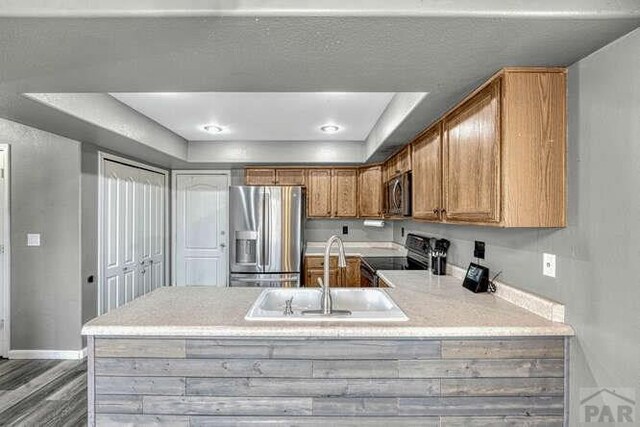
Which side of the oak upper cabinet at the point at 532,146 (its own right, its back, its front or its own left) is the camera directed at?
left

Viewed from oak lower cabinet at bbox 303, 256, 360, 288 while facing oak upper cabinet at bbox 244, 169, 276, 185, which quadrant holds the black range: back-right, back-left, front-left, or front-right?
back-left

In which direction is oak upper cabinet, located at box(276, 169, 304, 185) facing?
toward the camera

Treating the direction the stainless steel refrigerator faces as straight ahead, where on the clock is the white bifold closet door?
The white bifold closet door is roughly at 3 o'clock from the stainless steel refrigerator.

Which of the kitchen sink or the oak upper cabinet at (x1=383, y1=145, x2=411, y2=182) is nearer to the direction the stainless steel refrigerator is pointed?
the kitchen sink

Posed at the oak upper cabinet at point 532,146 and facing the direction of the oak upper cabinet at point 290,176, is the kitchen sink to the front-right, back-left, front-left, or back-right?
front-left

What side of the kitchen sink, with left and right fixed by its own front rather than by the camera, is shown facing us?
back

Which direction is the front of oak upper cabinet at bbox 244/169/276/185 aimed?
toward the camera

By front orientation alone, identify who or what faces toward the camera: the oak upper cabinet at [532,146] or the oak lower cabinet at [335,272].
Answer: the oak lower cabinet

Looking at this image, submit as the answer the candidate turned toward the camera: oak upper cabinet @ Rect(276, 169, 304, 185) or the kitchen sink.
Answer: the oak upper cabinet

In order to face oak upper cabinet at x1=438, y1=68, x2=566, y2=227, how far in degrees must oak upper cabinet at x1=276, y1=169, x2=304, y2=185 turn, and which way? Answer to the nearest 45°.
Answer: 0° — it already faces it

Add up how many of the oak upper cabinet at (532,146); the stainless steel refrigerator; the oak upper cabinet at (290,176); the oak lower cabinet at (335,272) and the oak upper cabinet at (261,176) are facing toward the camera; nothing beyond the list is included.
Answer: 4

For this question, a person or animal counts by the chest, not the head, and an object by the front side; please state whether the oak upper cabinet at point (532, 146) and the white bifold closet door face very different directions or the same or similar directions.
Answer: very different directions

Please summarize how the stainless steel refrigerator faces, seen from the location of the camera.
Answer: facing the viewer

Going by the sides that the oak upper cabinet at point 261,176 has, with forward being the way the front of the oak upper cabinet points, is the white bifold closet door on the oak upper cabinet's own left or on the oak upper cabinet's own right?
on the oak upper cabinet's own right

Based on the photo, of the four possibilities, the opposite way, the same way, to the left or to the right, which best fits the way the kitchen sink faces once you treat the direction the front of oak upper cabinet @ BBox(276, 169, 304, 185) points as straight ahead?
the opposite way
